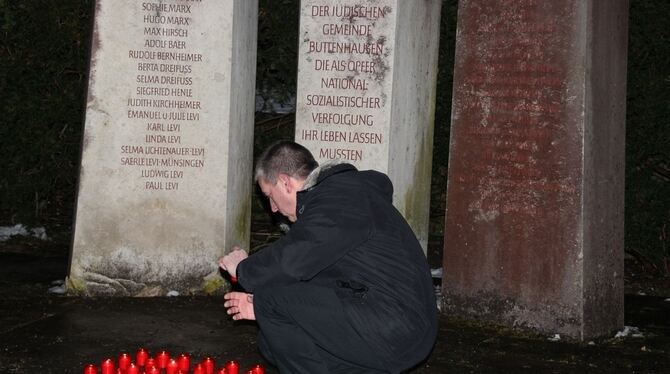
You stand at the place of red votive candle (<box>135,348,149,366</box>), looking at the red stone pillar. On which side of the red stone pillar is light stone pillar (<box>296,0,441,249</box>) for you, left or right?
left

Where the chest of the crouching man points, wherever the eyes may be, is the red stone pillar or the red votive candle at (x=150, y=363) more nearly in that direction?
the red votive candle

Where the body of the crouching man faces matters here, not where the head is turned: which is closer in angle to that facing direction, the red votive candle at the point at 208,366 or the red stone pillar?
the red votive candle

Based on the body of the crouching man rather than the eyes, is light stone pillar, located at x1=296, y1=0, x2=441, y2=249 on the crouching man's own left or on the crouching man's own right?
on the crouching man's own right

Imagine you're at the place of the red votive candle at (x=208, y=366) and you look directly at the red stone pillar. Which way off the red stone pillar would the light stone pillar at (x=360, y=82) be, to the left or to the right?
left

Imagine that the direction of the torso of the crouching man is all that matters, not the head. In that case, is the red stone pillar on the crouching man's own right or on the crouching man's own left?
on the crouching man's own right

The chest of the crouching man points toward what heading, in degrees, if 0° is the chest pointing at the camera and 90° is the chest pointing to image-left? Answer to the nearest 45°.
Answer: approximately 90°
